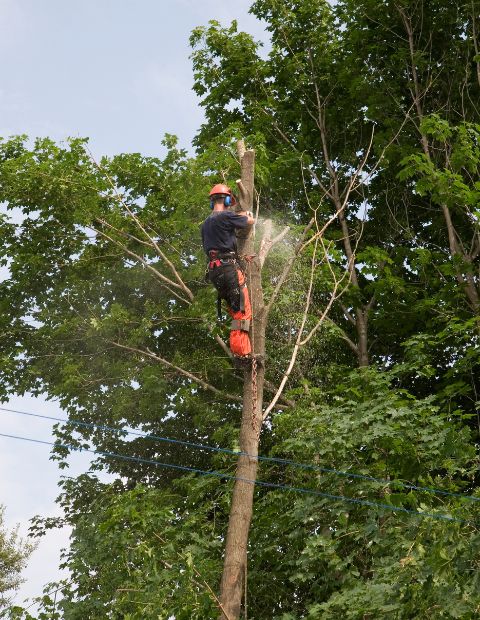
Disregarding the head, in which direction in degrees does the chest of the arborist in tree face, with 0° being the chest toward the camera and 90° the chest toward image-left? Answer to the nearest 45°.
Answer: approximately 225°
